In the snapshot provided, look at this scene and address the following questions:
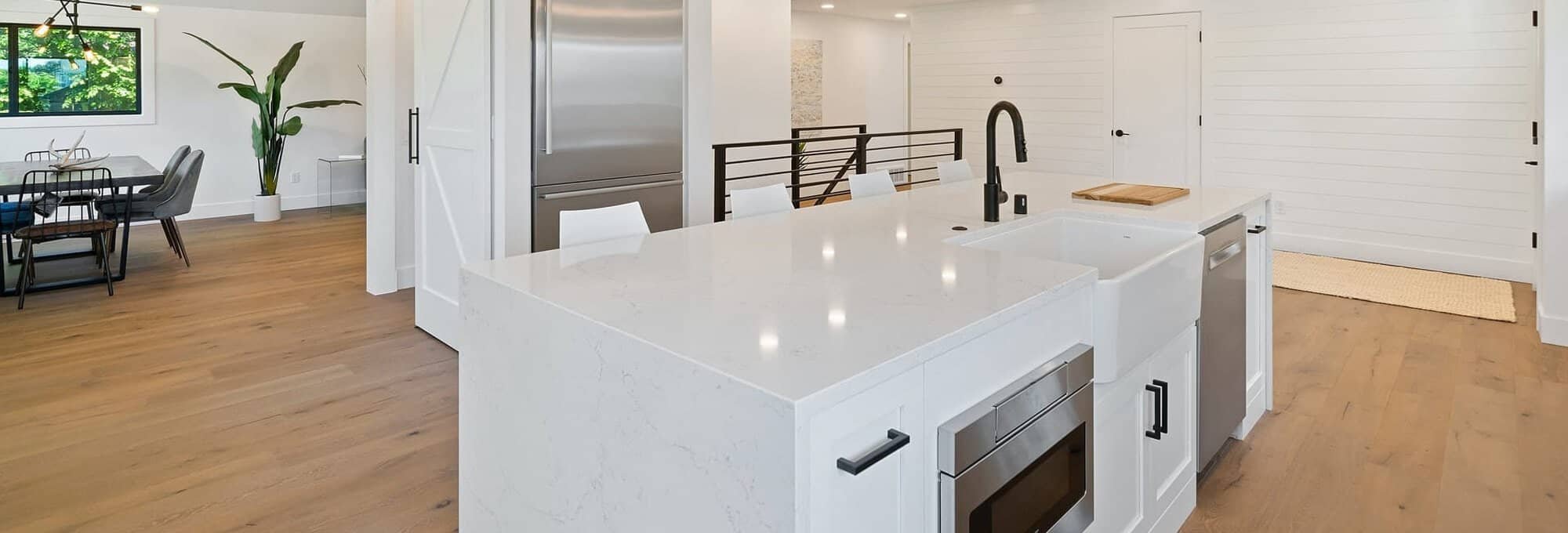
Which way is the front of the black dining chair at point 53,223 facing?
away from the camera

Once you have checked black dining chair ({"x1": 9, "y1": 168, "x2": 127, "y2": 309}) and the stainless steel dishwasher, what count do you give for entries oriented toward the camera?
0

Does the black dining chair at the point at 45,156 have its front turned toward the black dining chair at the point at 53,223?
yes

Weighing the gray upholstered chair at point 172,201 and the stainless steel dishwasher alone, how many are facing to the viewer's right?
1

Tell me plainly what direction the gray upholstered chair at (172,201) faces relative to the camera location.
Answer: facing to the left of the viewer

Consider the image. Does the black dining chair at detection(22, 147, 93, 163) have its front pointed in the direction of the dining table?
yes

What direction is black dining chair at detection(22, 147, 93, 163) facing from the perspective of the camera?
toward the camera

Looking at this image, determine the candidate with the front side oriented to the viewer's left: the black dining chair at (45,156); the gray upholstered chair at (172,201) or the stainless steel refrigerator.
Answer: the gray upholstered chair

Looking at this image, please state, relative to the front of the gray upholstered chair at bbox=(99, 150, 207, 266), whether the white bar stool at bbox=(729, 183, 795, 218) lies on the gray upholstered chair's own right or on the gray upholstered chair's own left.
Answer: on the gray upholstered chair's own left

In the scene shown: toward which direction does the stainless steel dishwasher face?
to the viewer's right

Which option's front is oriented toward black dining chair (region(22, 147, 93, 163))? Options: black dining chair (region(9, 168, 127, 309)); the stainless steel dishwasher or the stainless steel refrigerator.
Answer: black dining chair (region(9, 168, 127, 309))

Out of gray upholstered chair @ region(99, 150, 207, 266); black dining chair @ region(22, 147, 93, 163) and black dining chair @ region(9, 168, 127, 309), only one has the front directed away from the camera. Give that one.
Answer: black dining chair @ region(9, 168, 127, 309)
